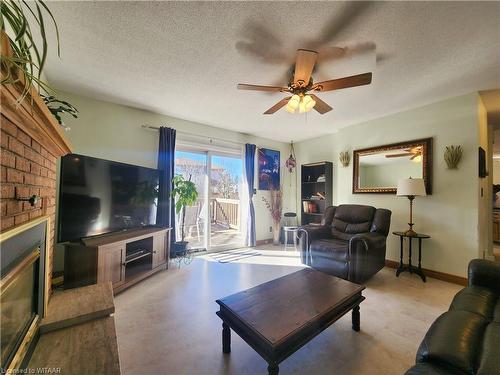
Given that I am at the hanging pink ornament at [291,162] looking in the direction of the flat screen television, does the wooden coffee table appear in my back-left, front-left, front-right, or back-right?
front-left

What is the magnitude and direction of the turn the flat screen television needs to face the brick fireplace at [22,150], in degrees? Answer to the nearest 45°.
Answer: approximately 45° to its right

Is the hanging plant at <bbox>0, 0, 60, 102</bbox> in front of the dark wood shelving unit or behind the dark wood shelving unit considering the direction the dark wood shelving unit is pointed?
in front

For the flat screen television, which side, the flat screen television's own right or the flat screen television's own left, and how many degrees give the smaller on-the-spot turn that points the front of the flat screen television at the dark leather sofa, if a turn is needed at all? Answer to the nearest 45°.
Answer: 0° — it already faces it

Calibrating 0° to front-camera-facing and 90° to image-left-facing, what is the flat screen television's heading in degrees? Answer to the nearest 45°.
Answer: approximately 315°

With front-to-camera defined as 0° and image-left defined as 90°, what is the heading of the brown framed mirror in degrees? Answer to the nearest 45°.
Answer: approximately 45°

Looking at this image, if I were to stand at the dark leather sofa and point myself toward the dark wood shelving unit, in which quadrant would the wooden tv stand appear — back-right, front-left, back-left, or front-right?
front-left

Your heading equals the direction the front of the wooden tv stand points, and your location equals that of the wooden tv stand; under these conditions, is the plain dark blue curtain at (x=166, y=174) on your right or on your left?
on your left

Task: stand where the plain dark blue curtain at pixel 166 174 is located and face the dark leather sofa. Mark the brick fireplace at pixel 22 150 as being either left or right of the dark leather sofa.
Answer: right

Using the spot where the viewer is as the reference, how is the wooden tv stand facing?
facing the viewer and to the right of the viewer

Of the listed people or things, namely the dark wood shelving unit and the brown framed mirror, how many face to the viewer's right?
0

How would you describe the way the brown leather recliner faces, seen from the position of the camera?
facing the viewer and to the left of the viewer

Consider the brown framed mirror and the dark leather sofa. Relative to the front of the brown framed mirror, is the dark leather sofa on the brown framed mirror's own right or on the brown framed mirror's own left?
on the brown framed mirror's own left
